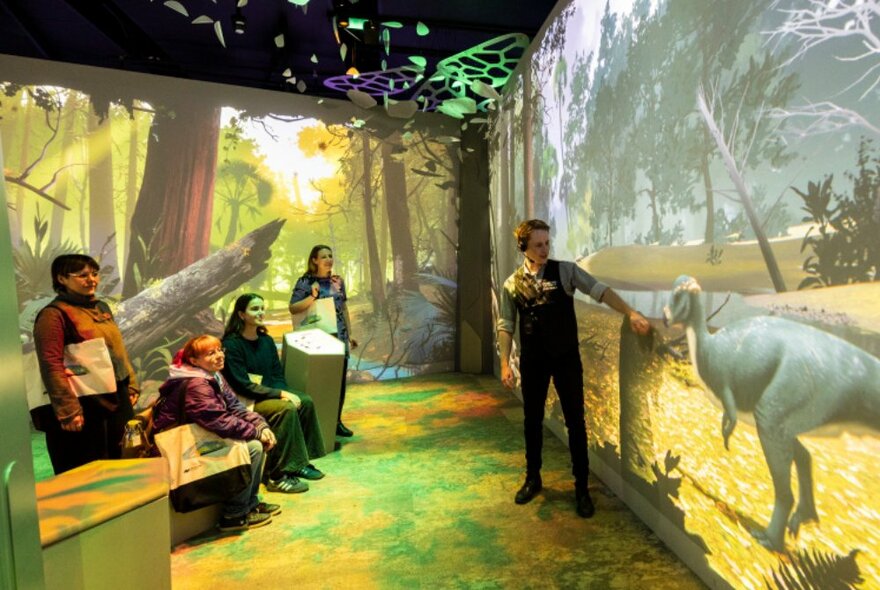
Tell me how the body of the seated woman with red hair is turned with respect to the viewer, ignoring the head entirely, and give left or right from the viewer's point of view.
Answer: facing to the right of the viewer

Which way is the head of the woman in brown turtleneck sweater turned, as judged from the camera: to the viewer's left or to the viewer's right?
to the viewer's right

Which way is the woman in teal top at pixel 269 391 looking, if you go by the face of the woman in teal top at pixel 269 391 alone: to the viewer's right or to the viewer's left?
to the viewer's right

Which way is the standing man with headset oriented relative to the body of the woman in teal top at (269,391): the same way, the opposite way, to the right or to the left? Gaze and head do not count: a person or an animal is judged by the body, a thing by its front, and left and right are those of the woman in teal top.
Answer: to the right

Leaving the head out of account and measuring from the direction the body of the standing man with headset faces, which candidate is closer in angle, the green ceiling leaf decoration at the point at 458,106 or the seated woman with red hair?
the seated woman with red hair

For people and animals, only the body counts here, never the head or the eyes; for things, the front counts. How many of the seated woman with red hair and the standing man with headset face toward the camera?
1

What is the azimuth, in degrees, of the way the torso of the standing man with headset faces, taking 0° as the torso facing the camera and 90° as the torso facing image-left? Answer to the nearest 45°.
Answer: approximately 0°

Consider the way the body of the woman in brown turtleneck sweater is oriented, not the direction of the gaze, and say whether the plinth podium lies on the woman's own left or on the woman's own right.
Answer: on the woman's own left

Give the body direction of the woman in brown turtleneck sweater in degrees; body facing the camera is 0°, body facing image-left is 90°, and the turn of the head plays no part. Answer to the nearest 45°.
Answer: approximately 315°

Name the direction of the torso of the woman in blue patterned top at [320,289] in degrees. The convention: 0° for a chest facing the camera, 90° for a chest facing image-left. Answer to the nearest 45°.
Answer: approximately 315°

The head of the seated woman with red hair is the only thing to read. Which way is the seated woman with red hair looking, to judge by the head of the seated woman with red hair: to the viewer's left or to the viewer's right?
to the viewer's right

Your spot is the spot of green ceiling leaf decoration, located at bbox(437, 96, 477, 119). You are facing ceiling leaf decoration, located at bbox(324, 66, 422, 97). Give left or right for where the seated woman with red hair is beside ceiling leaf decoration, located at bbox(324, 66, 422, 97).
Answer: left
